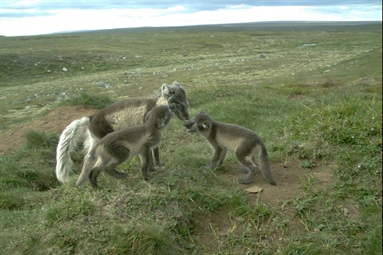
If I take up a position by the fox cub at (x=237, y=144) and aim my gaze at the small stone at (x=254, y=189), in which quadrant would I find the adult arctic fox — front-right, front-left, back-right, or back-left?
back-right

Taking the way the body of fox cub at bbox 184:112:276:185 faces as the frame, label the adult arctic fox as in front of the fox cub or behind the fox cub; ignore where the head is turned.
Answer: in front

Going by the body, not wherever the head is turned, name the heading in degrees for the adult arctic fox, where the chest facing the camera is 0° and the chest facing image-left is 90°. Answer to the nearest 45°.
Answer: approximately 270°

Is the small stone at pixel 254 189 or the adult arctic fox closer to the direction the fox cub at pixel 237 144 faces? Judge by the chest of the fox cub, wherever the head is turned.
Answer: the adult arctic fox

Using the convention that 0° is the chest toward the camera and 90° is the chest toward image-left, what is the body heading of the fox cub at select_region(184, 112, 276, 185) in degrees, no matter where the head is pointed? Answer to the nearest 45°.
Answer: approximately 90°

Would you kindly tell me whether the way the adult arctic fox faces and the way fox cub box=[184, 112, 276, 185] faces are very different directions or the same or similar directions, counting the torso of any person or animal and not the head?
very different directions

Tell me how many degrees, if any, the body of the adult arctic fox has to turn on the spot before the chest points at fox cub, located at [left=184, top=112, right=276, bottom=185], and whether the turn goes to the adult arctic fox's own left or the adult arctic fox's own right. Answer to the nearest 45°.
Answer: approximately 45° to the adult arctic fox's own right

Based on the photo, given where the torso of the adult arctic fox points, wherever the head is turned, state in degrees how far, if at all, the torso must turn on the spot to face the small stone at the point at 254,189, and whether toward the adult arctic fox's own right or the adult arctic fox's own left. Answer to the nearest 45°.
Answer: approximately 45° to the adult arctic fox's own right

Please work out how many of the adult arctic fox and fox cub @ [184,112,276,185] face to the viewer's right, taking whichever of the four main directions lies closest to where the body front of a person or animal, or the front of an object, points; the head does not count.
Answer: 1
